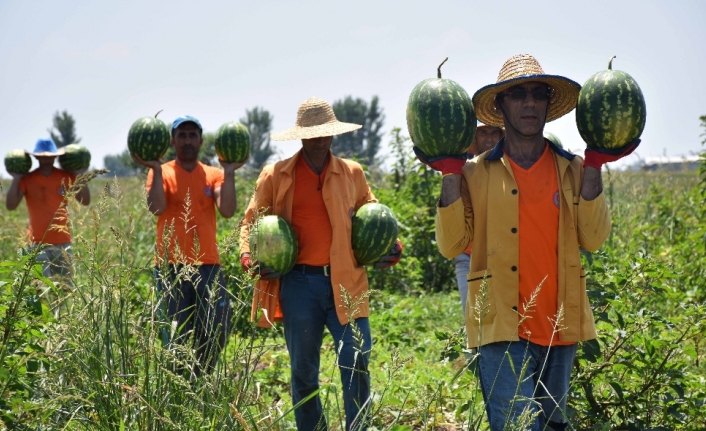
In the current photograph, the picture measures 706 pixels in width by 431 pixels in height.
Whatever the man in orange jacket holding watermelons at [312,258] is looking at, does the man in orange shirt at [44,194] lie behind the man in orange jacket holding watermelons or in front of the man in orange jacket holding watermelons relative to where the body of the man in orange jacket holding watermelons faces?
behind

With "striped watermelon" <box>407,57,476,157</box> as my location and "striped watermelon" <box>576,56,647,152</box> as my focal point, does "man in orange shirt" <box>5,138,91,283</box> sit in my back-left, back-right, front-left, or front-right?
back-left

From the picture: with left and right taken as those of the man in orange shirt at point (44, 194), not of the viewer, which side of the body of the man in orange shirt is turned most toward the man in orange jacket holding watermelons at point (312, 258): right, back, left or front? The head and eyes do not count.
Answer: front

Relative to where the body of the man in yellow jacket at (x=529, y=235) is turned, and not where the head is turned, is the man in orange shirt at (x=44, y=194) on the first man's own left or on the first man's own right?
on the first man's own right

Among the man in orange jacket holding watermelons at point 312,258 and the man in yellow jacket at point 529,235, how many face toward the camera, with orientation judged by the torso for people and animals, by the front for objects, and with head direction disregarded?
2

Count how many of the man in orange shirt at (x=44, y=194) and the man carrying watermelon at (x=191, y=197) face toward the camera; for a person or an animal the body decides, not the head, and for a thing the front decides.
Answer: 2

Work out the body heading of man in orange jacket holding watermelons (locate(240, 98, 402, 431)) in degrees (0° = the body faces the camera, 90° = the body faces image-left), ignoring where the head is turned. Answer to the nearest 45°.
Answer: approximately 0°

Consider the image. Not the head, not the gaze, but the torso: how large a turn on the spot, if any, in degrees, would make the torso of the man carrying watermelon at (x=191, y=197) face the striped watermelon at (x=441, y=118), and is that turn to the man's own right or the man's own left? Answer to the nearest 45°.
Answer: approximately 45° to the man's own left

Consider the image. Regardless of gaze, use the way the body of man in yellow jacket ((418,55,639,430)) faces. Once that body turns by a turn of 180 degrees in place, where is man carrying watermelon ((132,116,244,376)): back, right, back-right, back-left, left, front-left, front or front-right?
front-left

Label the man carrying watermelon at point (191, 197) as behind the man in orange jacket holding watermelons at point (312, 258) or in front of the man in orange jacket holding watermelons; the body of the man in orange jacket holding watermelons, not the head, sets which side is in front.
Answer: behind

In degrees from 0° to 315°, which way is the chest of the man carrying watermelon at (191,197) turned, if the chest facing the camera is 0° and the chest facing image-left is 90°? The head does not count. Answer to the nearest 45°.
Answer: approximately 0°

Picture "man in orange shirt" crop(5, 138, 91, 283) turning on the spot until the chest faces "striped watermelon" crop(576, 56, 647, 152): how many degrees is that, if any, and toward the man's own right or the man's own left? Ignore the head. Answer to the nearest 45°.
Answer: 0° — they already face it
